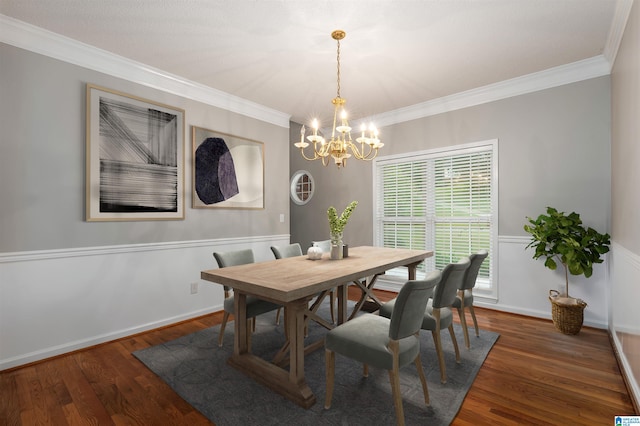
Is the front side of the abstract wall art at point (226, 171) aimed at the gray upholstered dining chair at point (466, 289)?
yes

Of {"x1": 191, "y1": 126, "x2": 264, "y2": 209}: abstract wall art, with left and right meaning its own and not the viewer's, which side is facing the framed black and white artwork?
right

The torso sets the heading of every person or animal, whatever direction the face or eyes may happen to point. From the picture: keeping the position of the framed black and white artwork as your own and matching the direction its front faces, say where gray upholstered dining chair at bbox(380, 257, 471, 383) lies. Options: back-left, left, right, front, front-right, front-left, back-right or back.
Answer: front

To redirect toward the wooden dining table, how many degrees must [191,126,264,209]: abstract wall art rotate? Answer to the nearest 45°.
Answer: approximately 45° to its right

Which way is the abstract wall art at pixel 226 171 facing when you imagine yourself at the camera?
facing the viewer and to the right of the viewer

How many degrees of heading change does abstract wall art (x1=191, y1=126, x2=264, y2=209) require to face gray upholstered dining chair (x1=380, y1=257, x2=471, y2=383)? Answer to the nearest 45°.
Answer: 0° — it already faces it

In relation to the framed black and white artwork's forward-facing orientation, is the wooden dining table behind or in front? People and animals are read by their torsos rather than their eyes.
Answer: in front

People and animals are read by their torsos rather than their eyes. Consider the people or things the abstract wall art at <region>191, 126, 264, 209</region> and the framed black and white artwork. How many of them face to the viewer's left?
0

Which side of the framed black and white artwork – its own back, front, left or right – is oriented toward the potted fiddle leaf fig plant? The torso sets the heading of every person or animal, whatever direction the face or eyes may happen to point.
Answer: front

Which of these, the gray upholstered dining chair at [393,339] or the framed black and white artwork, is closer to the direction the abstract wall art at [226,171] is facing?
the gray upholstered dining chair
